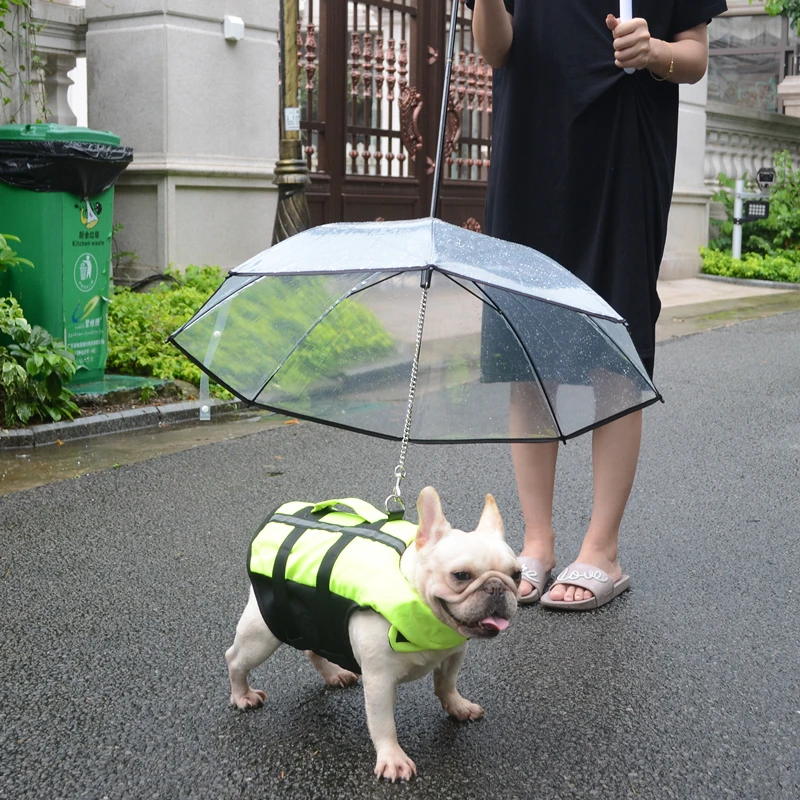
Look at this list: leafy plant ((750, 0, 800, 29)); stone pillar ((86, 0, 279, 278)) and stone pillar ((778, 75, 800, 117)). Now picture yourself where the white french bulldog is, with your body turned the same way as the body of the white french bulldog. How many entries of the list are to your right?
0

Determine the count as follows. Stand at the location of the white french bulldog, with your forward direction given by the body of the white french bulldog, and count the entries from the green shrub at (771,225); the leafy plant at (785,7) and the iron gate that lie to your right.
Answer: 0

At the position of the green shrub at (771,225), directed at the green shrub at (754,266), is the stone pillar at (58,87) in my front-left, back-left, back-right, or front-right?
front-right

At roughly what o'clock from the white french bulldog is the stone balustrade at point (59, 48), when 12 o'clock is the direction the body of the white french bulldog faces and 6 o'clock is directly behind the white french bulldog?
The stone balustrade is roughly at 7 o'clock from the white french bulldog.

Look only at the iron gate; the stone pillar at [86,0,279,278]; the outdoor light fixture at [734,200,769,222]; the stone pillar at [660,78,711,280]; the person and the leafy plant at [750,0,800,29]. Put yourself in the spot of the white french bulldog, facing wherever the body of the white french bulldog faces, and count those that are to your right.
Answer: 0

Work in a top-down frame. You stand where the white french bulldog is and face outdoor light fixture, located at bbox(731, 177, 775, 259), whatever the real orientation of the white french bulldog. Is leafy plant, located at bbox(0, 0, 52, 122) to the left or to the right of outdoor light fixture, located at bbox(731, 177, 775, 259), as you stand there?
left

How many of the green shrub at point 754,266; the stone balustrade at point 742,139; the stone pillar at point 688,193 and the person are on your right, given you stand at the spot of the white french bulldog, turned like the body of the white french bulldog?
0

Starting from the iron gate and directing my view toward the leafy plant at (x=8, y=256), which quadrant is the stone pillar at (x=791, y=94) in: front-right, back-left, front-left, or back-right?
back-left

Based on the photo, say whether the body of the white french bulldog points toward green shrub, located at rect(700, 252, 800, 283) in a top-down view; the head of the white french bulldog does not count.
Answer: no

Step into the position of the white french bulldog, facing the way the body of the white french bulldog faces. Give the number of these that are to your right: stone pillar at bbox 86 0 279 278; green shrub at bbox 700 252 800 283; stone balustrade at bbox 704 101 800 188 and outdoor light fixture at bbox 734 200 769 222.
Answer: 0

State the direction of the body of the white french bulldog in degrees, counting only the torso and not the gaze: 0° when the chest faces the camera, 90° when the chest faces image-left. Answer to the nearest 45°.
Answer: approximately 315°

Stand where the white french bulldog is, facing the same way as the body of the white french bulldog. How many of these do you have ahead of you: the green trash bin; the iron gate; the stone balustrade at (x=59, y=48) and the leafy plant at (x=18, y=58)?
0

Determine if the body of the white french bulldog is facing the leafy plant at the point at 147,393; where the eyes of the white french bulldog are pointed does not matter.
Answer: no

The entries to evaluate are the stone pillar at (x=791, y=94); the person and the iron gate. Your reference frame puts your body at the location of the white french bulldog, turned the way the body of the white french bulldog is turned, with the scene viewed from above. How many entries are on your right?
0

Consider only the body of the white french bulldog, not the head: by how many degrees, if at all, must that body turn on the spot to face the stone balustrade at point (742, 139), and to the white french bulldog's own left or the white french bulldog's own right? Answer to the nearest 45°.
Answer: approximately 135° to the white french bulldog's own left

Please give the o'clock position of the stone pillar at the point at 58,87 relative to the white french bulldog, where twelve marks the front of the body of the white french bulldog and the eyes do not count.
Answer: The stone pillar is roughly at 7 o'clock from the white french bulldog.

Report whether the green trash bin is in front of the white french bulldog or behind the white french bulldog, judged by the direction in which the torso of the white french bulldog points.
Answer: behind

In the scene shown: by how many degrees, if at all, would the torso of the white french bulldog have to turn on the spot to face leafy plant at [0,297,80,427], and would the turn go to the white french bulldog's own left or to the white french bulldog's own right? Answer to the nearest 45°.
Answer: approximately 180°

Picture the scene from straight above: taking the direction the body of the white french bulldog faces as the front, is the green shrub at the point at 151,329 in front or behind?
behind

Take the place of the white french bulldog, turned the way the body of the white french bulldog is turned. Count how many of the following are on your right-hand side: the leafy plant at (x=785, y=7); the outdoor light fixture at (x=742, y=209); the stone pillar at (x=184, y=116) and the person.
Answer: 0

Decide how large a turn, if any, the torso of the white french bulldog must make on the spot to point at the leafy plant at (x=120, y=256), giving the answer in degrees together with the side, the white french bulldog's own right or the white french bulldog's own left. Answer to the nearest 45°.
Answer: approximately 135° to the white french bulldog's own left
